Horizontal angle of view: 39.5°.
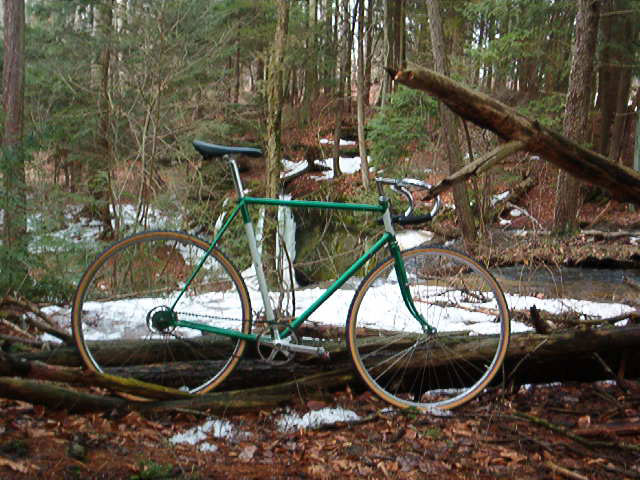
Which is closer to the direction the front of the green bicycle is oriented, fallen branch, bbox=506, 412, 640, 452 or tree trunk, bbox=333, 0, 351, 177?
the fallen branch

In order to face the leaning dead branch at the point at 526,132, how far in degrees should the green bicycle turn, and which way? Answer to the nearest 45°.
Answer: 0° — it already faces it

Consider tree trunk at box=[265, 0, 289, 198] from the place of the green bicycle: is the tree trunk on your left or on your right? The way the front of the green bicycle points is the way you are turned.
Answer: on your left

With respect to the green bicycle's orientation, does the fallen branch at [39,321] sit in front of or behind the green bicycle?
behind

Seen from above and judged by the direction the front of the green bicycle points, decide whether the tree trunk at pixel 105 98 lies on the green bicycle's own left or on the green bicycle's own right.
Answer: on the green bicycle's own left

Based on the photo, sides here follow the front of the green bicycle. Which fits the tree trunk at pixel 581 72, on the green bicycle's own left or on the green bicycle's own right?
on the green bicycle's own left

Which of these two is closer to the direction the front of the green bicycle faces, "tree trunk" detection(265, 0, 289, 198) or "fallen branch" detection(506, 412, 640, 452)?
the fallen branch

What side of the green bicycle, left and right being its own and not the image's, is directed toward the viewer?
right
